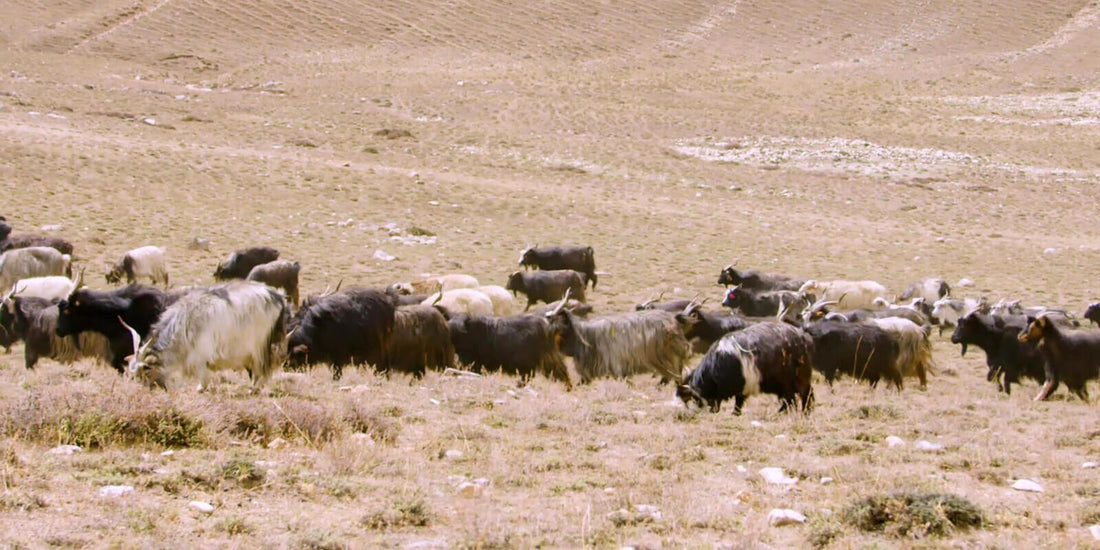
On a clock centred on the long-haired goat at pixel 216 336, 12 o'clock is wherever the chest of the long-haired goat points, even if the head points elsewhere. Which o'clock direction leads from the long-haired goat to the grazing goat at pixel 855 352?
The grazing goat is roughly at 6 o'clock from the long-haired goat.

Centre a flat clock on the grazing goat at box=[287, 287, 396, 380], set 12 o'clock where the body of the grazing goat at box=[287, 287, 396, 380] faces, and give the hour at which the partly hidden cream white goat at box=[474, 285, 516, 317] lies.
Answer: the partly hidden cream white goat at box=[474, 285, 516, 317] is roughly at 4 o'clock from the grazing goat at box=[287, 287, 396, 380].

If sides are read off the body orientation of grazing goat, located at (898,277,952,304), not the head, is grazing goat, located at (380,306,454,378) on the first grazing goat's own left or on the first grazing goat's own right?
on the first grazing goat's own left

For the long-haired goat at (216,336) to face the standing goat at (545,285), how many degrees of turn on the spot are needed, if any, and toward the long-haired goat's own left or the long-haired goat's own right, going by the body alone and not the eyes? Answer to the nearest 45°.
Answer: approximately 135° to the long-haired goat's own right

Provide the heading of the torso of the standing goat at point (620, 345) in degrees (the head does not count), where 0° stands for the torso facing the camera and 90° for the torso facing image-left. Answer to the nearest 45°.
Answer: approximately 90°

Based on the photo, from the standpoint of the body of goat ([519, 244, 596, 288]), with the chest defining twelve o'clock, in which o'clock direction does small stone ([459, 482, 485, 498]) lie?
The small stone is roughly at 9 o'clock from the goat.

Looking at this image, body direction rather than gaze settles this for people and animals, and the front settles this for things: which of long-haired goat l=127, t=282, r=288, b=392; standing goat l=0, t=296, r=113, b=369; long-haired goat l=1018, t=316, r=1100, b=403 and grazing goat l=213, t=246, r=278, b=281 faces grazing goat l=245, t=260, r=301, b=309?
long-haired goat l=1018, t=316, r=1100, b=403

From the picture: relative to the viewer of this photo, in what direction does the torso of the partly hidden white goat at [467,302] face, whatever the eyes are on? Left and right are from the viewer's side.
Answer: facing to the left of the viewer

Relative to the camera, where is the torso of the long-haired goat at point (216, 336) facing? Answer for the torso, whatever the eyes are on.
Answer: to the viewer's left

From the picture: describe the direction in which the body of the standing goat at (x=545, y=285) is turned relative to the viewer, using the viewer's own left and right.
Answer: facing to the left of the viewer

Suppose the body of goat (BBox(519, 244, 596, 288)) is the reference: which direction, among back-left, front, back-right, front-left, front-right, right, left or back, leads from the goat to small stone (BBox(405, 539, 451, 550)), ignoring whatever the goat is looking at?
left

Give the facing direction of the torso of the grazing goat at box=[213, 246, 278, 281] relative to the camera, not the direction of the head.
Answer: to the viewer's left

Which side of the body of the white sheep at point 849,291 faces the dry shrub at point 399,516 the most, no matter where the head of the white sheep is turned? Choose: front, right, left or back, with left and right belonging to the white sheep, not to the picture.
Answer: left

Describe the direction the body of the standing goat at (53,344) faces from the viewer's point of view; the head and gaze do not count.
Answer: to the viewer's left
